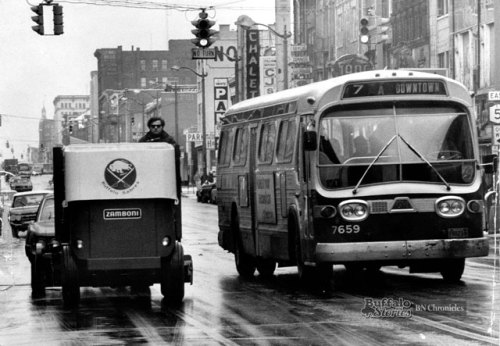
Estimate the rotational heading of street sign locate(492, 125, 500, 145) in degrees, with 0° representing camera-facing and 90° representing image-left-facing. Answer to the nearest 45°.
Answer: approximately 0°
